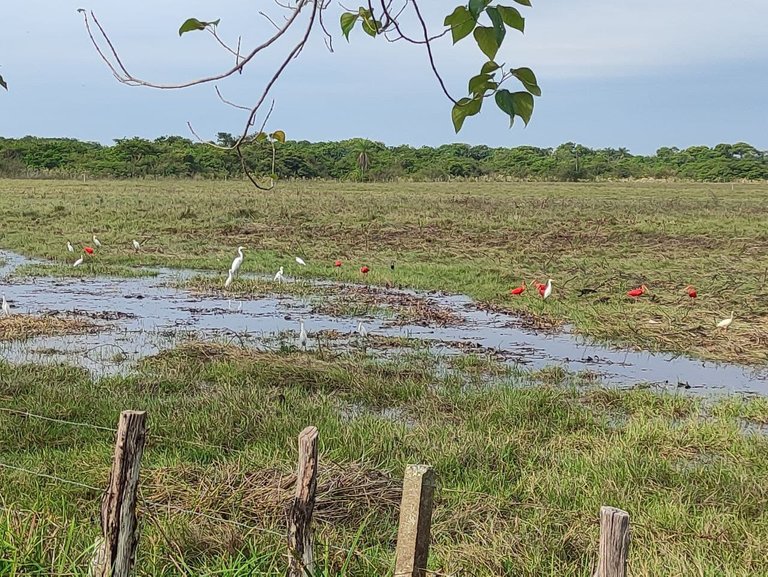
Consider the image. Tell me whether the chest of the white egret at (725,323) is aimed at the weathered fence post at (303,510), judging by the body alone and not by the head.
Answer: no

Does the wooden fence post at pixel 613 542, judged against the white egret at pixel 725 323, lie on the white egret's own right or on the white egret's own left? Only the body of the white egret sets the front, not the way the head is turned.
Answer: on the white egret's own right

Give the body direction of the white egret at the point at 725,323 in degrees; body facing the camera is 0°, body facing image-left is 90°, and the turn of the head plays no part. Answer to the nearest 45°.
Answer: approximately 270°

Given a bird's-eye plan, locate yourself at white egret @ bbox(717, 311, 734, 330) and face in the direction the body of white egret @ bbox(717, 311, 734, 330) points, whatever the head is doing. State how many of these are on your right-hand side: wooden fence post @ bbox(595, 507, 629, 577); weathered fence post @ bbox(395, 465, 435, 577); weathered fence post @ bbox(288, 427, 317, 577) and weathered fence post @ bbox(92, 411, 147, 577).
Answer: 4

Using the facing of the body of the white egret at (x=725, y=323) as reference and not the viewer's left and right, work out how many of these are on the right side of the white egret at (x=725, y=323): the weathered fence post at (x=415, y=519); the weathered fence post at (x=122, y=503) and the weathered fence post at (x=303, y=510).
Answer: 3

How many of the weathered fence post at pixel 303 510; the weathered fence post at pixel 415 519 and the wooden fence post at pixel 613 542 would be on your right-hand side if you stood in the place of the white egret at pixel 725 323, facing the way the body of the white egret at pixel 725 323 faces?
3

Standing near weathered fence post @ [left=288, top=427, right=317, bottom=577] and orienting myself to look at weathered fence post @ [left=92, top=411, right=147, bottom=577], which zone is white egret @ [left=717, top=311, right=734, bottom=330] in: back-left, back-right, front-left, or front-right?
back-right

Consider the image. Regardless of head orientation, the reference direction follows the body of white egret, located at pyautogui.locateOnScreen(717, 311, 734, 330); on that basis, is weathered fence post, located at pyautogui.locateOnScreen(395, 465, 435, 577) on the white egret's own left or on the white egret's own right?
on the white egret's own right

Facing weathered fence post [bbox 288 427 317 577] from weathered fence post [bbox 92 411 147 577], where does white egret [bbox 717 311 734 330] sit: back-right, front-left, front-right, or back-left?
front-left

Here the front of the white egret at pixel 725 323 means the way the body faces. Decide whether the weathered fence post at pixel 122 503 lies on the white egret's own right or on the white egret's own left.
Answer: on the white egret's own right
